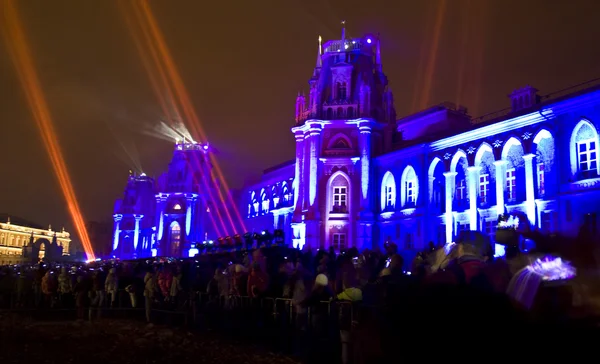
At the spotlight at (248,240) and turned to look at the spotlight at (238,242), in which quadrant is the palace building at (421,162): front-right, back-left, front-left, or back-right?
back-right

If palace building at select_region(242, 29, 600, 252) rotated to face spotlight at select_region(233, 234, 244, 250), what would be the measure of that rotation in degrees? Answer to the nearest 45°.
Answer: approximately 45° to its right

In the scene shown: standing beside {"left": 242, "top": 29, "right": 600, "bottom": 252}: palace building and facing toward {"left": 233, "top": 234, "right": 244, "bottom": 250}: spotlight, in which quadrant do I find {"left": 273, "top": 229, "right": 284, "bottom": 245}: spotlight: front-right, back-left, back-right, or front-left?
front-left

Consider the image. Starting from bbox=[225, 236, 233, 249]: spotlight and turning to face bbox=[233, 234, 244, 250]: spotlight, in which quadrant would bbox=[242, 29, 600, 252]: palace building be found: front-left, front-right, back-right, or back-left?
front-left

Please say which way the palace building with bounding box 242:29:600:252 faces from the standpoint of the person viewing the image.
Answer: facing the viewer and to the left of the viewer

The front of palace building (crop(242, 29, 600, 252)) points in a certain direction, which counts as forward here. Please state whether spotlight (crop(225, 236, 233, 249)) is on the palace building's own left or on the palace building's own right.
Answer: on the palace building's own right
